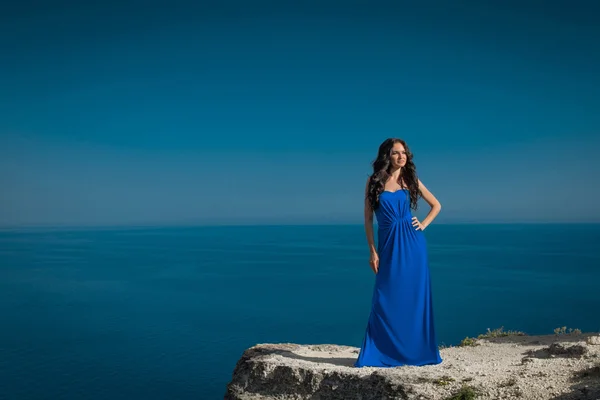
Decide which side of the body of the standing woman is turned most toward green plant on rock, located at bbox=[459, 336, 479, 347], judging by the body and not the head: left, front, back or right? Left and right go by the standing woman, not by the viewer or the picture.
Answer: back

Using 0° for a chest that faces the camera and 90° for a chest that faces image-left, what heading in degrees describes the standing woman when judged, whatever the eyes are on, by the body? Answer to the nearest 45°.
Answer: approximately 0°

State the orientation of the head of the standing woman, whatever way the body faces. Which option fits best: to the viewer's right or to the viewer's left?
to the viewer's right
